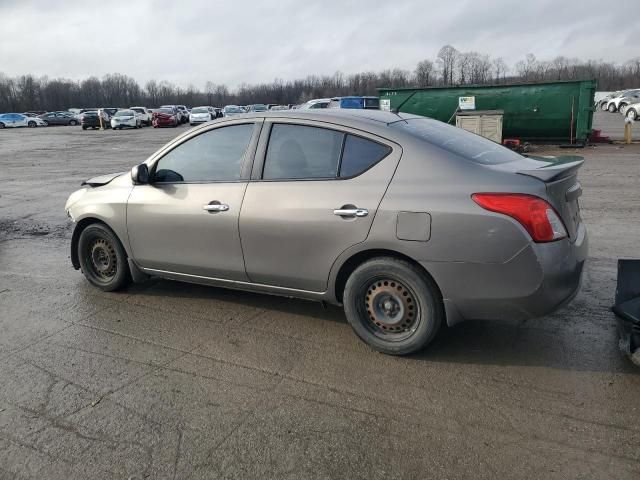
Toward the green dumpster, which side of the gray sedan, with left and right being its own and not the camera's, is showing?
right

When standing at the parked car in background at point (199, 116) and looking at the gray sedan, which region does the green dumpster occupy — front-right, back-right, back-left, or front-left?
front-left

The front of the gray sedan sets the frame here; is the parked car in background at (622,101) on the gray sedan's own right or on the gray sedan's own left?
on the gray sedan's own right

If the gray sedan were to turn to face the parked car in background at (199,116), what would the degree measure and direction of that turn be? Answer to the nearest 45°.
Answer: approximately 45° to its right

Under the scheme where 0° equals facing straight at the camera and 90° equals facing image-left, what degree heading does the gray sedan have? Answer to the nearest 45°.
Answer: approximately 135°

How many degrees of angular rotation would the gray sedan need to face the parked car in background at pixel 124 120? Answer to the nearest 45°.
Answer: approximately 45° to its right

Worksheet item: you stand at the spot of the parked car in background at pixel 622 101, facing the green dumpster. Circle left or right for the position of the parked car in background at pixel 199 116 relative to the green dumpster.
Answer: right

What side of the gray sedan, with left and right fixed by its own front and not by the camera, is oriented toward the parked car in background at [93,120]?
front

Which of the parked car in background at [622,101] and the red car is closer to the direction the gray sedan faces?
the red car

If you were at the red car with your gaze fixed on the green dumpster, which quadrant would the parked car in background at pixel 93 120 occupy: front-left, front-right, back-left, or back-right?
back-right

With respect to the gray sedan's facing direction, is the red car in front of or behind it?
in front
